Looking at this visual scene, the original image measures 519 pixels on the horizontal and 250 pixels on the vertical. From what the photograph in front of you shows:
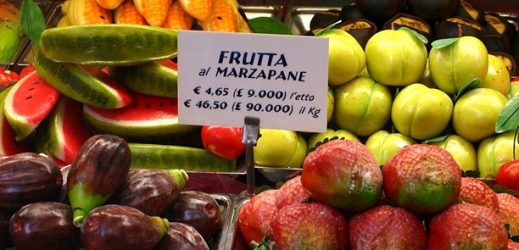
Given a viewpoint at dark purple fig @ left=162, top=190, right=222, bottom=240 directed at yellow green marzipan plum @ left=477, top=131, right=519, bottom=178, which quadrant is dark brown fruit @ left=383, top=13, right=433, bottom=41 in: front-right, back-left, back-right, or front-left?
front-left

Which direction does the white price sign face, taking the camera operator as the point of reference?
facing the viewer

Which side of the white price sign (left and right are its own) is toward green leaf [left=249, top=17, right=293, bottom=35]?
back

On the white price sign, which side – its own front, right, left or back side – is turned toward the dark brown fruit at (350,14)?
back

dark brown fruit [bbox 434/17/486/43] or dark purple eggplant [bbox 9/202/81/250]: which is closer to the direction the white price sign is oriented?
the dark purple eggplant

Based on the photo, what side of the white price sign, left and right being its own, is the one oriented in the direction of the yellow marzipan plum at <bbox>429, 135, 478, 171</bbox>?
left

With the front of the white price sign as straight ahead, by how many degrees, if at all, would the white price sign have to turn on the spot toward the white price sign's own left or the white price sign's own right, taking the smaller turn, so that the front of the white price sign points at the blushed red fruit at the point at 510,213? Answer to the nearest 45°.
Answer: approximately 45° to the white price sign's own left

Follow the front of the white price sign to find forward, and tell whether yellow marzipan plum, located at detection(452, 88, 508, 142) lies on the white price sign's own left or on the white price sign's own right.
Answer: on the white price sign's own left

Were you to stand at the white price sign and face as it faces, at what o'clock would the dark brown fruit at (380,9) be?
The dark brown fruit is roughly at 7 o'clock from the white price sign.

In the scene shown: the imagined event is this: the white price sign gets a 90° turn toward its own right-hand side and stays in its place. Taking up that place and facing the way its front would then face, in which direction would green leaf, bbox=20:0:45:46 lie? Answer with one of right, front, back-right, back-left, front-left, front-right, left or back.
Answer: front-right

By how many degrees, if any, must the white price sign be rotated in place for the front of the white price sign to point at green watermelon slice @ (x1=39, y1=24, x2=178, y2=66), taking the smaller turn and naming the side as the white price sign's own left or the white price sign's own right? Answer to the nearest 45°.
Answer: approximately 135° to the white price sign's own right

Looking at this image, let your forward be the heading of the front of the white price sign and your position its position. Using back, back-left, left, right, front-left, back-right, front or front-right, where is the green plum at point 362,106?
back-left
